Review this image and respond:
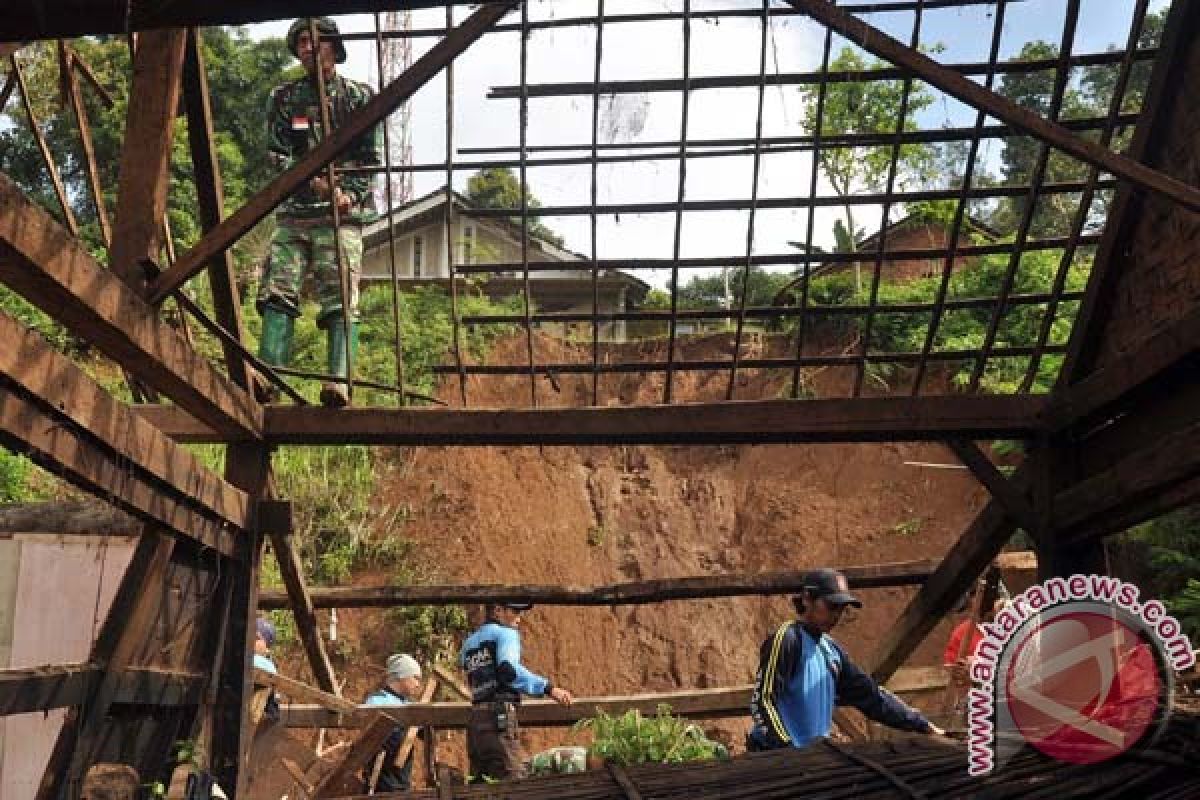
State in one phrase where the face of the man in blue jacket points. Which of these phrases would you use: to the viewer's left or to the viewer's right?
to the viewer's right

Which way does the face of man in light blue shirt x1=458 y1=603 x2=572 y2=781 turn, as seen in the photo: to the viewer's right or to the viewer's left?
to the viewer's right

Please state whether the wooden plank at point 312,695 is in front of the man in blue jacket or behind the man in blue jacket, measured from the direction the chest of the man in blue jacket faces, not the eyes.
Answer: behind

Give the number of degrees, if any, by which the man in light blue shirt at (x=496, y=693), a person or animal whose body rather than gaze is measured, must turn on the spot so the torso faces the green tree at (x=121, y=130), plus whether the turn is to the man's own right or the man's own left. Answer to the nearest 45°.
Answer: approximately 90° to the man's own left

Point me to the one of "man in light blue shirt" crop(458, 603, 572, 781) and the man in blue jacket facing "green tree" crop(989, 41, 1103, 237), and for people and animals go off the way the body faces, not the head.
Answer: the man in light blue shirt

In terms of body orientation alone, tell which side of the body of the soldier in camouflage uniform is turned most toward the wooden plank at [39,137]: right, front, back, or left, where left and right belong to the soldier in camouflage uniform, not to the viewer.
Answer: right

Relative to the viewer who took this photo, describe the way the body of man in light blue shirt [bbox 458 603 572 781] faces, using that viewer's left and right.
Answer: facing away from the viewer and to the right of the viewer
